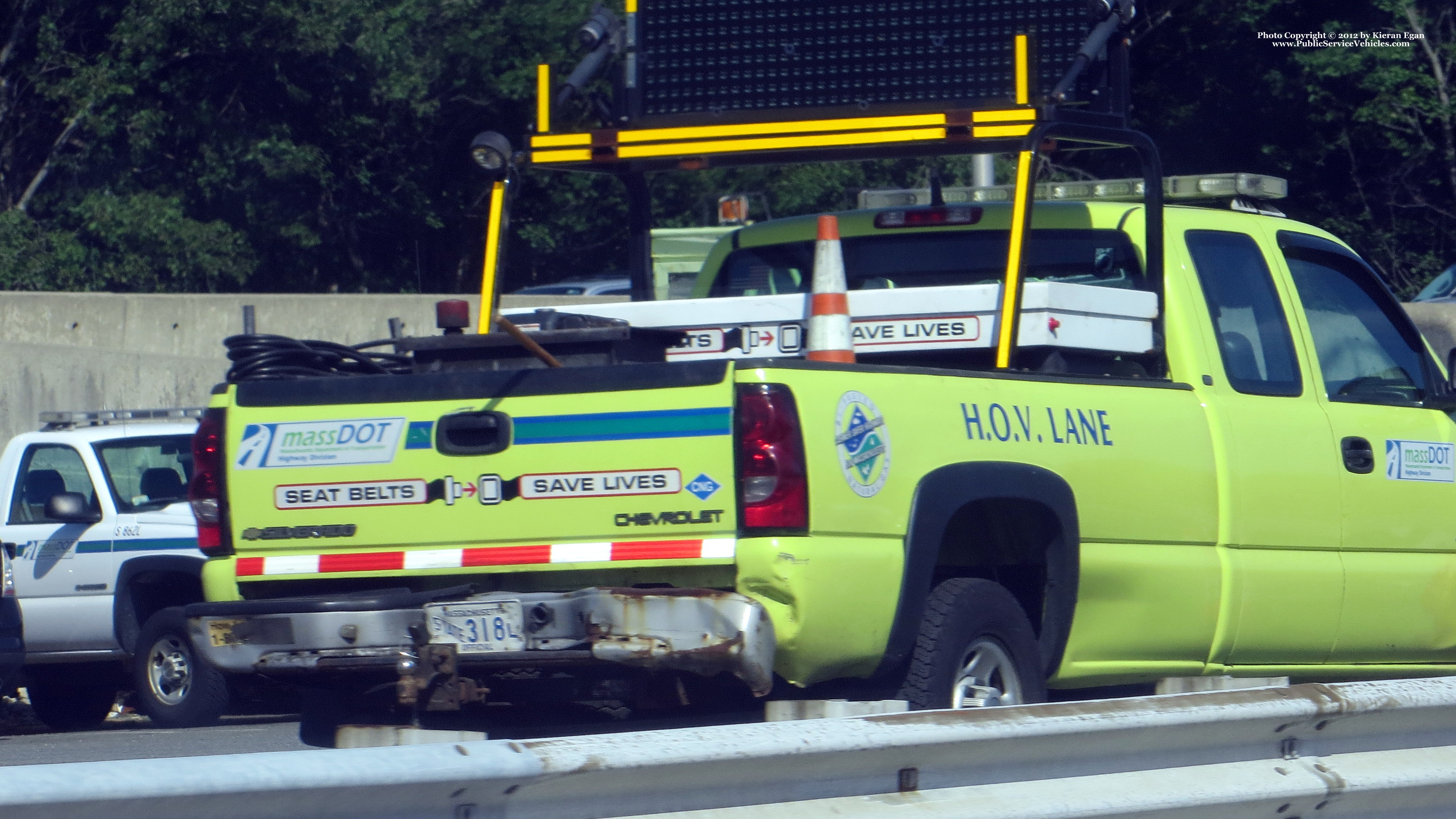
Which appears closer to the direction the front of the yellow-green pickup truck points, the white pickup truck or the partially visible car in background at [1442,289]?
the partially visible car in background

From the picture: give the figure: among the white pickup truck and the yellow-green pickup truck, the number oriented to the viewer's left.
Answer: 0

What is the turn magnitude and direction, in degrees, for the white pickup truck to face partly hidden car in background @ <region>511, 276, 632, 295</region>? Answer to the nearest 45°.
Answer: approximately 90° to its left

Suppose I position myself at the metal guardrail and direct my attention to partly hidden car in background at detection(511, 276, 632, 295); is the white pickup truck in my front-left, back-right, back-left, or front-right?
front-left

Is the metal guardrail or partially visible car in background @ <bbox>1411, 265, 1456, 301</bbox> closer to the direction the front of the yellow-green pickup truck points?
the partially visible car in background

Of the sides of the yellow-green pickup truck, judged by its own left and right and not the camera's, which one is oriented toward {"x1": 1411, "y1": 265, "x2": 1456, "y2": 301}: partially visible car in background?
front

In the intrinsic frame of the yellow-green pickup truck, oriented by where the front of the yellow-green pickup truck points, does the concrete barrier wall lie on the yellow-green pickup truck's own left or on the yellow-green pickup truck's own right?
on the yellow-green pickup truck's own left

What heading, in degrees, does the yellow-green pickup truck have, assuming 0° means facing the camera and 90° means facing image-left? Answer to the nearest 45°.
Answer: approximately 225°

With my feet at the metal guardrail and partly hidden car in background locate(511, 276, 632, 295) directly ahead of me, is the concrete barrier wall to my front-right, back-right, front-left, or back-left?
front-left
